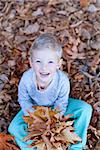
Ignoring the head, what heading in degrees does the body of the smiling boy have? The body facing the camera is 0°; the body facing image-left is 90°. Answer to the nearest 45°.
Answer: approximately 0°
